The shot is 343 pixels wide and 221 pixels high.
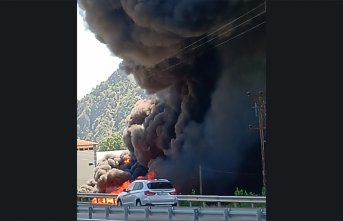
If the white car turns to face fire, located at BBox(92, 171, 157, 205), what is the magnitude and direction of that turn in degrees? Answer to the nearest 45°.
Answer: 0° — it already faces it

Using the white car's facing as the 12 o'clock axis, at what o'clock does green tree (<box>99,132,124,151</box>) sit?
The green tree is roughly at 12 o'clock from the white car.

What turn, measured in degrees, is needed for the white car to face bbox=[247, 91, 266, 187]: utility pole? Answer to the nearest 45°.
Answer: approximately 135° to its right

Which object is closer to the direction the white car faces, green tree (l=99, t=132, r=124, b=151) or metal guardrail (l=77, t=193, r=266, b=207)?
the green tree

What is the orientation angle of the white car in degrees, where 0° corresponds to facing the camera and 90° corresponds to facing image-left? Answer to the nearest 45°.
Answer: approximately 135°
